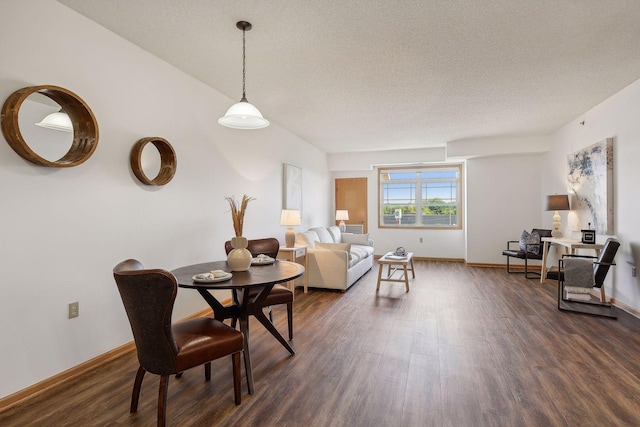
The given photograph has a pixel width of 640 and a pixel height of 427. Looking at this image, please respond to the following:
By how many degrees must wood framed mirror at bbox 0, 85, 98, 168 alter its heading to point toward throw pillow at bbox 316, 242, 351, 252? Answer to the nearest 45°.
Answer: approximately 45° to its left

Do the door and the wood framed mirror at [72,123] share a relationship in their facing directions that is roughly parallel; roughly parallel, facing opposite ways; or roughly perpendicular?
roughly perpendicular

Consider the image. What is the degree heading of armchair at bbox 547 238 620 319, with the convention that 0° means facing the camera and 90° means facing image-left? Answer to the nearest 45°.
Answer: approximately 90°

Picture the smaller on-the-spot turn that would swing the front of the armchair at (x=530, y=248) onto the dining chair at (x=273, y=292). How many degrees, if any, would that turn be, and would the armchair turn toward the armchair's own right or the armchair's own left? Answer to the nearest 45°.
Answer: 0° — it already faces it

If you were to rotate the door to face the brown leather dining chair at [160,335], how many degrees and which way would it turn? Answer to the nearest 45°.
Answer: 0° — it already faces it

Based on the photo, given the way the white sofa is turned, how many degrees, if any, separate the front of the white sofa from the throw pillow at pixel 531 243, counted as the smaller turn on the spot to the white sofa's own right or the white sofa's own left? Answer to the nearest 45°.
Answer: approximately 45° to the white sofa's own left

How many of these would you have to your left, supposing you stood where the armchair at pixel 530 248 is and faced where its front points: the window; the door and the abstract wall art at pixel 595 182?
1

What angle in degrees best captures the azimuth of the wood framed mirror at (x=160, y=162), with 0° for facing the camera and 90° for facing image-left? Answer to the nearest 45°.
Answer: approximately 315°

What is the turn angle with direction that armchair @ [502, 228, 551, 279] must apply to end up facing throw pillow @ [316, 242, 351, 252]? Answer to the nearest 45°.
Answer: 0° — it already faces it

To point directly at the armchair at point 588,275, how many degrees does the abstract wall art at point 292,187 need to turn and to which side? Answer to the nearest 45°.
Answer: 0° — it already faces it

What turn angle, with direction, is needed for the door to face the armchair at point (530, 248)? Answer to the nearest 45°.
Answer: approximately 45° to its left
